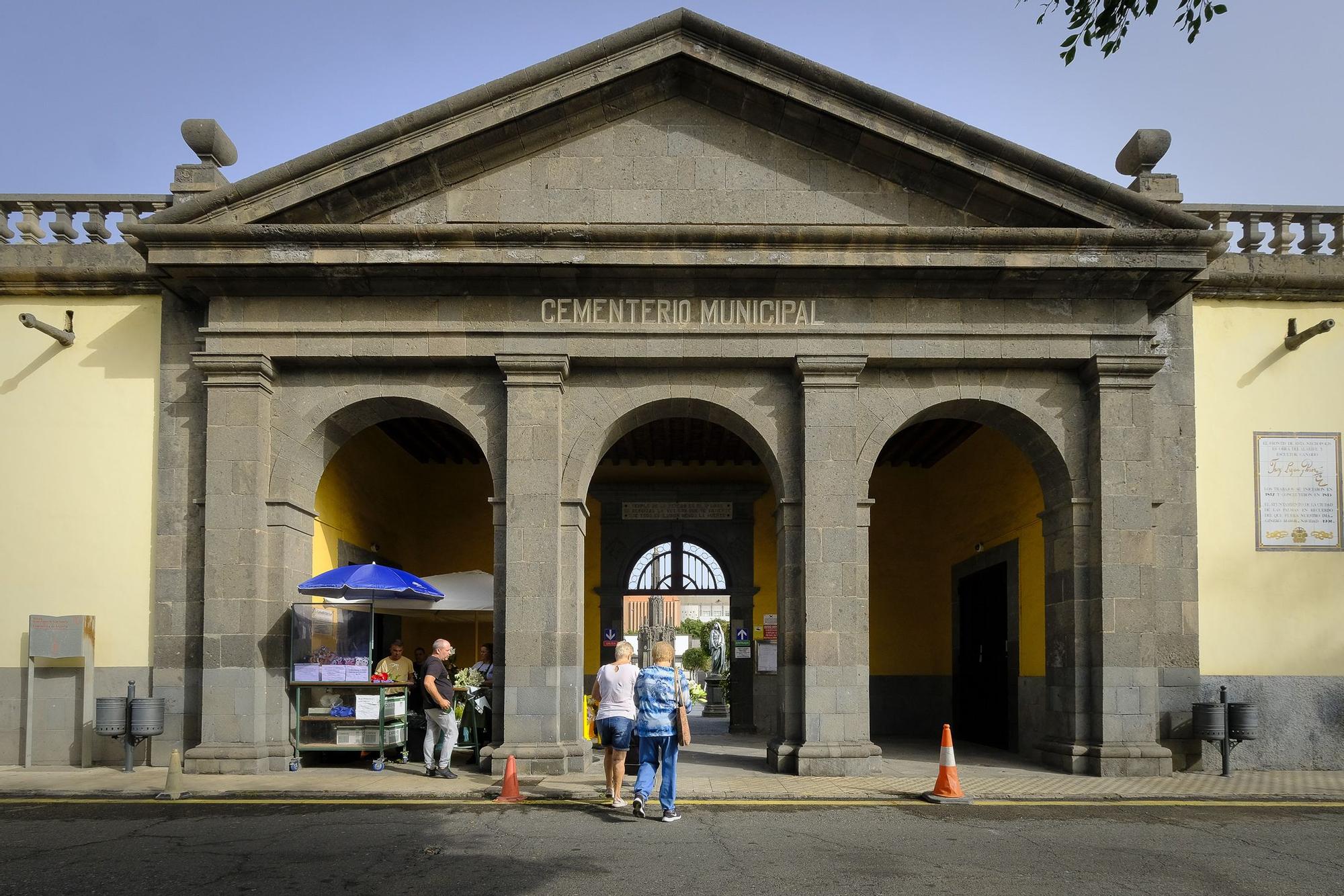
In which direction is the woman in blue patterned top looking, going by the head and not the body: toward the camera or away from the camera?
away from the camera

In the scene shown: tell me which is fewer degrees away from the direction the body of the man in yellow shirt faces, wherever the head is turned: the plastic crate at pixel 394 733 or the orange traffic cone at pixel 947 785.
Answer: the plastic crate

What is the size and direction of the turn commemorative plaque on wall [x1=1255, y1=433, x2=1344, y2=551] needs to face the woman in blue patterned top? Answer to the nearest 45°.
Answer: approximately 45° to its right

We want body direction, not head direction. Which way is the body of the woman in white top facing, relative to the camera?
away from the camera

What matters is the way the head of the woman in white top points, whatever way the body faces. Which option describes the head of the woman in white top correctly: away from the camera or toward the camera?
away from the camera
